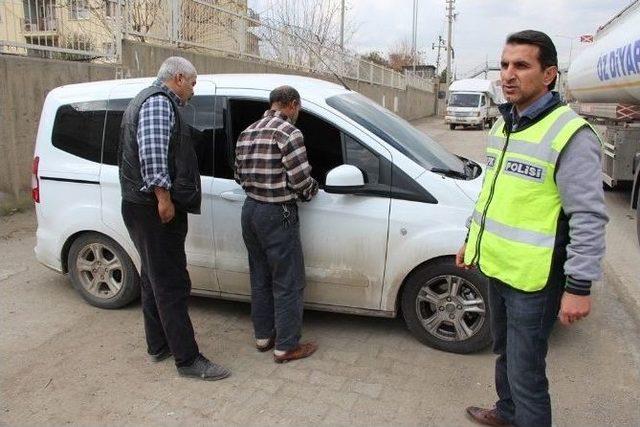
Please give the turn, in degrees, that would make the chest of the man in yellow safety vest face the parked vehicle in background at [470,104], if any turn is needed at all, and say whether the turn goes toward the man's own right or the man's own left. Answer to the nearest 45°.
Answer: approximately 135° to the man's own right

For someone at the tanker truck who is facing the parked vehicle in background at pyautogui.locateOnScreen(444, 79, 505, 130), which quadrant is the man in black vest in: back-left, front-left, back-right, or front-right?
back-left

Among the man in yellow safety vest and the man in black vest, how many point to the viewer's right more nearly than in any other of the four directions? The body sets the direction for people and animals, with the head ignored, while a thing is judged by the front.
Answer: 1

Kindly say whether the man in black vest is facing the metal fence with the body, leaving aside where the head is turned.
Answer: no

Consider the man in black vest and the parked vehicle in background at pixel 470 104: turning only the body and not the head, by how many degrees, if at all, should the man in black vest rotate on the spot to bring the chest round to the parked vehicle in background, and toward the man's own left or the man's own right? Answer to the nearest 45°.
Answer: approximately 45° to the man's own left

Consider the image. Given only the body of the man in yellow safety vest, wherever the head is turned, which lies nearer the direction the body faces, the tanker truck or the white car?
the white car

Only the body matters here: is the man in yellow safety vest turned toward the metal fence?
no

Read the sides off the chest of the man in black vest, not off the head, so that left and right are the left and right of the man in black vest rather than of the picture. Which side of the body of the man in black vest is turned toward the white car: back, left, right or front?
left

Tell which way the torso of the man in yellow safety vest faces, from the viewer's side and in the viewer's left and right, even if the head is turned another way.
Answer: facing the viewer and to the left of the viewer

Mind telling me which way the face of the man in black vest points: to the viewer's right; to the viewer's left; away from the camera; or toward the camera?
to the viewer's right

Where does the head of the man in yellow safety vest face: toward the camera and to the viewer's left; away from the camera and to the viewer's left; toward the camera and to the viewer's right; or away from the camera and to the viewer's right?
toward the camera and to the viewer's left

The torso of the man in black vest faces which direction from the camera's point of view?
to the viewer's right

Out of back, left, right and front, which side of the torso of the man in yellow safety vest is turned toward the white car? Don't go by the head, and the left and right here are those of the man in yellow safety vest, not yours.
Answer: right

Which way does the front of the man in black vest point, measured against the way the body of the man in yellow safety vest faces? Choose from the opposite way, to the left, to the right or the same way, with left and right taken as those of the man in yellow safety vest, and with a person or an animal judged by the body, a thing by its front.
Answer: the opposite way
